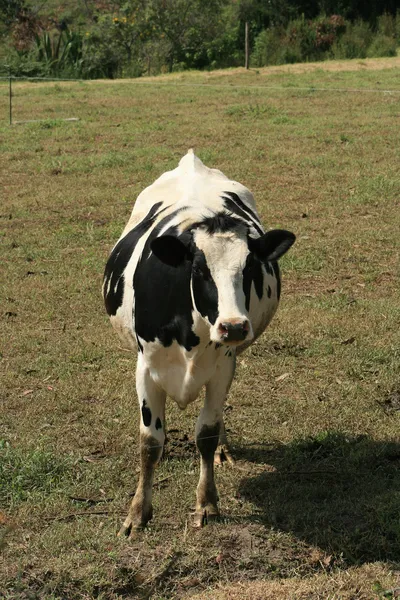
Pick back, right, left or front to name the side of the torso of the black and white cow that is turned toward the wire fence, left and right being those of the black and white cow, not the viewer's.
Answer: back

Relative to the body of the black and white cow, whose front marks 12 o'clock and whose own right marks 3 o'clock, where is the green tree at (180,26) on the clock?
The green tree is roughly at 6 o'clock from the black and white cow.

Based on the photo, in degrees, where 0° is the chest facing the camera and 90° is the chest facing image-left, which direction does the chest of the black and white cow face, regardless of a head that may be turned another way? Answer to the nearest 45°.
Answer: approximately 0°

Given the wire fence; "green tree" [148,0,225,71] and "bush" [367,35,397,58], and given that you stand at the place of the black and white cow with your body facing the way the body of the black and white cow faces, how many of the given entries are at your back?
3

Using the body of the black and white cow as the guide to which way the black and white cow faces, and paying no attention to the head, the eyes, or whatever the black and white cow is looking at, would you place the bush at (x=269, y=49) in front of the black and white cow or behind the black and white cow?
behind

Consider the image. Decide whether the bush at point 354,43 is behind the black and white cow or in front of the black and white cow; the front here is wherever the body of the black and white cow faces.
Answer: behind

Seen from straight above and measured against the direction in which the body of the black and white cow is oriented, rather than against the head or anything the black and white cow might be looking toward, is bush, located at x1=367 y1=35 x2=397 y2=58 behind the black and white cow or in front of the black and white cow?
behind

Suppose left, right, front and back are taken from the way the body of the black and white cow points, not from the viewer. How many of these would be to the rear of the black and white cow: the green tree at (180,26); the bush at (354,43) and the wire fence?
3
